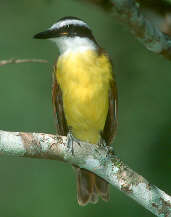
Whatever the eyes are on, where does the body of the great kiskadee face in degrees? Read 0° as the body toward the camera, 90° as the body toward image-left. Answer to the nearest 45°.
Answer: approximately 0°
